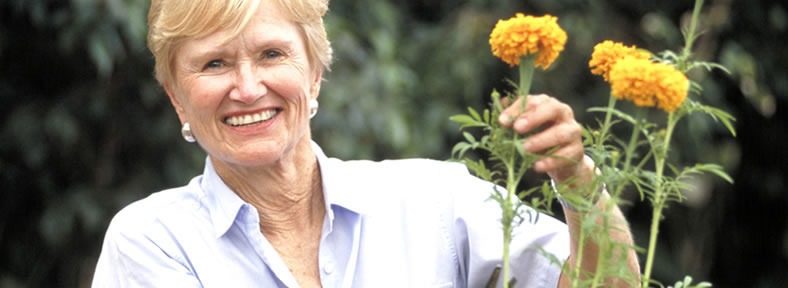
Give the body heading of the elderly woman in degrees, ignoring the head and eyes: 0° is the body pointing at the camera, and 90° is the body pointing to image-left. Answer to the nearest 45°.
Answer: approximately 0°
